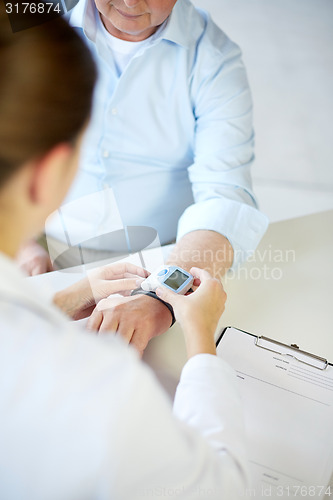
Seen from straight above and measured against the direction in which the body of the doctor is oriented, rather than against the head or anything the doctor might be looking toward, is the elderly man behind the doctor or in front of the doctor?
in front

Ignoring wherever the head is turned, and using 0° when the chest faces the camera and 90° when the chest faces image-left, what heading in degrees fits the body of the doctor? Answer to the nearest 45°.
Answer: approximately 225°

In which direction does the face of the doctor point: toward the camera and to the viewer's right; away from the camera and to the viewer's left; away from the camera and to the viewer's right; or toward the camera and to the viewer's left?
away from the camera and to the viewer's right
